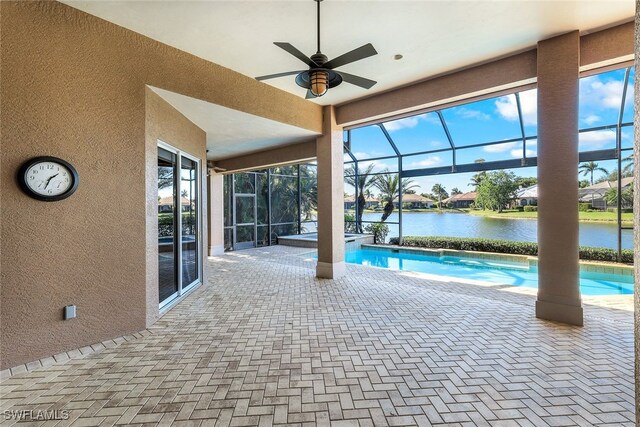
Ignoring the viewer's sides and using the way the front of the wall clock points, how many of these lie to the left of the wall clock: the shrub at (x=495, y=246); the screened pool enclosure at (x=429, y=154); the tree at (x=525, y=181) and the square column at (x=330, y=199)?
4

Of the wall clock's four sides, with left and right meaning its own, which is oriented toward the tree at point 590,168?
left

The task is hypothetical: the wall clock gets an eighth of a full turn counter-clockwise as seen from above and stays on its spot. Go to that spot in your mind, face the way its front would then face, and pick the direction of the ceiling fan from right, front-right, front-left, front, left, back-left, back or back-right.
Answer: front

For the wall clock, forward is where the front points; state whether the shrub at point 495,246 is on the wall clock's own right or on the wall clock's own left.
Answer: on the wall clock's own left

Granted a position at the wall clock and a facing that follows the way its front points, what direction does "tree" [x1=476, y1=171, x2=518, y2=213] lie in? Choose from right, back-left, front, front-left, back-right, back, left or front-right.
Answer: left

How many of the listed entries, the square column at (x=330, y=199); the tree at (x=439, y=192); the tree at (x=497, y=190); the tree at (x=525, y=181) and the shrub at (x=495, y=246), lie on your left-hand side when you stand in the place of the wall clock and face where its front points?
5

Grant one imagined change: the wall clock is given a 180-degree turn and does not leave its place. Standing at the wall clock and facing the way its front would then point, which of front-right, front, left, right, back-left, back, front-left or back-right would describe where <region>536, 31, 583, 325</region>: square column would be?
back-right

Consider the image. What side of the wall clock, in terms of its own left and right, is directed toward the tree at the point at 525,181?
left

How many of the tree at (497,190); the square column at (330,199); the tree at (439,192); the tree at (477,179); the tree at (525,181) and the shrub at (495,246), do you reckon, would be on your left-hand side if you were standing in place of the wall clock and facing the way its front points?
6

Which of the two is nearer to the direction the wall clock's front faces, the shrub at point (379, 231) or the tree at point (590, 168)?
the tree

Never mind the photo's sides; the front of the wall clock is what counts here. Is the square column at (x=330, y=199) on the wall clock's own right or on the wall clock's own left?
on the wall clock's own left

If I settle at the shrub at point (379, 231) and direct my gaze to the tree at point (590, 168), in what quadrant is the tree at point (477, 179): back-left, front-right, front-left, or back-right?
front-left

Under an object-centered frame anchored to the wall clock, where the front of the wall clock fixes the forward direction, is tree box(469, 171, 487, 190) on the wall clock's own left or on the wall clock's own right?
on the wall clock's own left
